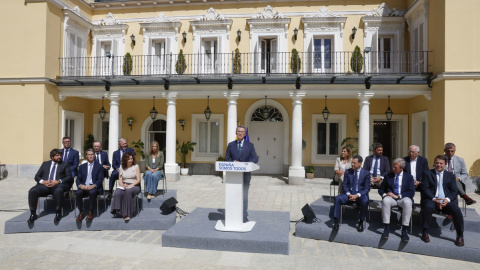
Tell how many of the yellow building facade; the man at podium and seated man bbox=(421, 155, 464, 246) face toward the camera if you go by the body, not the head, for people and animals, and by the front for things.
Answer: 3

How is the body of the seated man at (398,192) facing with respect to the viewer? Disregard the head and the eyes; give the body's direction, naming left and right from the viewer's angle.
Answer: facing the viewer

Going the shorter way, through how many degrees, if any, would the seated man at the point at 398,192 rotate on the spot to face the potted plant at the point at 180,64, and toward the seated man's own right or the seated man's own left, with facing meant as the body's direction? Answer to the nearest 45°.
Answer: approximately 135° to the seated man's own right

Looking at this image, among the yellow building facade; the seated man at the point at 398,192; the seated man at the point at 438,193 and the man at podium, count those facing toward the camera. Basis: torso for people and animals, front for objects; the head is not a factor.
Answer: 4

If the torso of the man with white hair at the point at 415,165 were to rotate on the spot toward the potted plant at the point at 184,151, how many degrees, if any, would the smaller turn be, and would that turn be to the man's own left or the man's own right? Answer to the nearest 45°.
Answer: approximately 90° to the man's own right

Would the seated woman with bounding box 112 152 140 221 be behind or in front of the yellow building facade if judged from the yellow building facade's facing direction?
in front

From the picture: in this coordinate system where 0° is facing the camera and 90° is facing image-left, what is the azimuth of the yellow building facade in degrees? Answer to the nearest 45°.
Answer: approximately 0°

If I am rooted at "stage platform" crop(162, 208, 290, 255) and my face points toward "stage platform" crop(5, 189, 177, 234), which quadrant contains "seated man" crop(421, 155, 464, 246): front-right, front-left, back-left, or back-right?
back-right

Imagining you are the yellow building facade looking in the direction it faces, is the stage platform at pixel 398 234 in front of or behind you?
in front

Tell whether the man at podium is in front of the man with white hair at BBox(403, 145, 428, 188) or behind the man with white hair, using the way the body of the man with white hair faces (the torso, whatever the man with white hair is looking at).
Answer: in front

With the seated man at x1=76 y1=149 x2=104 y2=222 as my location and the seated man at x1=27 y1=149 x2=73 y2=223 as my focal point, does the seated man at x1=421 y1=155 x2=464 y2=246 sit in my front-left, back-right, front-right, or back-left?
back-left

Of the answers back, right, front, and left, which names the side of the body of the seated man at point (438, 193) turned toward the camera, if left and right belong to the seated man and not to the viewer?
front
